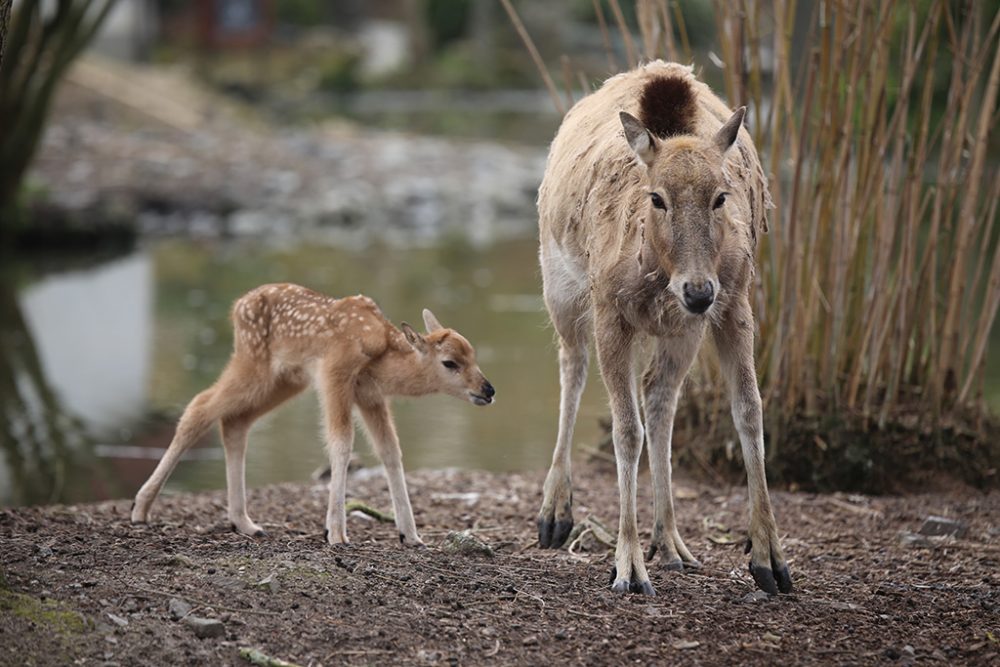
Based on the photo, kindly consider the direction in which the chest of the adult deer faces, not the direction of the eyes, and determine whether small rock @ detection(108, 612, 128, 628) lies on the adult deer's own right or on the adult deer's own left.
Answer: on the adult deer's own right

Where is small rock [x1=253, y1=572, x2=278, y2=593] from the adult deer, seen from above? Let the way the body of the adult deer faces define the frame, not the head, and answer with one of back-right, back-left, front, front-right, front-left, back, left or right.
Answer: front-right

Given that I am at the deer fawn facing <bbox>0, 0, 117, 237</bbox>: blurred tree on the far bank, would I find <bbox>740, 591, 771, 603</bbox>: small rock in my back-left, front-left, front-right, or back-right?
back-right

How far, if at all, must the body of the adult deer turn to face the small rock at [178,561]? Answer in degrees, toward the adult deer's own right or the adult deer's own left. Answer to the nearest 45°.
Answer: approximately 45° to the adult deer's own right

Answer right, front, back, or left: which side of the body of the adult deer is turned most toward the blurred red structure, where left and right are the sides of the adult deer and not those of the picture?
back

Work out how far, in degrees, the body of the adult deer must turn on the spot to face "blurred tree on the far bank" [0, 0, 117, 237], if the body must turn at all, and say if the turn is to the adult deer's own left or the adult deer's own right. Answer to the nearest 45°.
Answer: approximately 135° to the adult deer's own right

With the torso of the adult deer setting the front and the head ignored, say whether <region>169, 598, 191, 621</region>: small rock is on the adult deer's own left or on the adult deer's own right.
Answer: on the adult deer's own right

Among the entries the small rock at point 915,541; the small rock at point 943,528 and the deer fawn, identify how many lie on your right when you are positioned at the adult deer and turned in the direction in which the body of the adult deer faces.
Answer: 1

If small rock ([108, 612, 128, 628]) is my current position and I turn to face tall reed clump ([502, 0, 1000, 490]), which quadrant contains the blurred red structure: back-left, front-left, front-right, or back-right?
front-left

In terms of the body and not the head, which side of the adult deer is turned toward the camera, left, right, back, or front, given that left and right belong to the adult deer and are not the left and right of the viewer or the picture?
front
